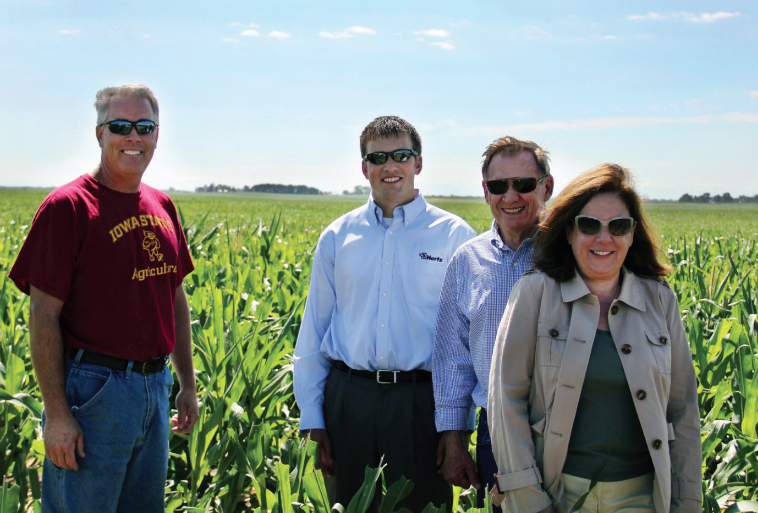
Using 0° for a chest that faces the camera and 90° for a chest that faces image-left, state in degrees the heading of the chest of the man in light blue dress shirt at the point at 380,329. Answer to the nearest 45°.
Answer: approximately 0°

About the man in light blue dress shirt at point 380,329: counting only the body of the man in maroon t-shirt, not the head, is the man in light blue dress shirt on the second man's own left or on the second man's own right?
on the second man's own left

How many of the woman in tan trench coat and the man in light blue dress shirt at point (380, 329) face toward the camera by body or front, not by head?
2

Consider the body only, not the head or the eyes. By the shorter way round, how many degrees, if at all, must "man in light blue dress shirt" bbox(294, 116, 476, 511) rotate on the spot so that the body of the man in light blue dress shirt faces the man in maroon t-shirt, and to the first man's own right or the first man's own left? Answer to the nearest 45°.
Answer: approximately 45° to the first man's own right

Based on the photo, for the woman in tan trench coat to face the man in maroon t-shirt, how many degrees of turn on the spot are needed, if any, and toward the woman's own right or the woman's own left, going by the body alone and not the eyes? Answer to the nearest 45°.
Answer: approximately 90° to the woman's own right

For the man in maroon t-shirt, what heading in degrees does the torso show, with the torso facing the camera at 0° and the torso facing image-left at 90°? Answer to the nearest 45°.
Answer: approximately 315°
